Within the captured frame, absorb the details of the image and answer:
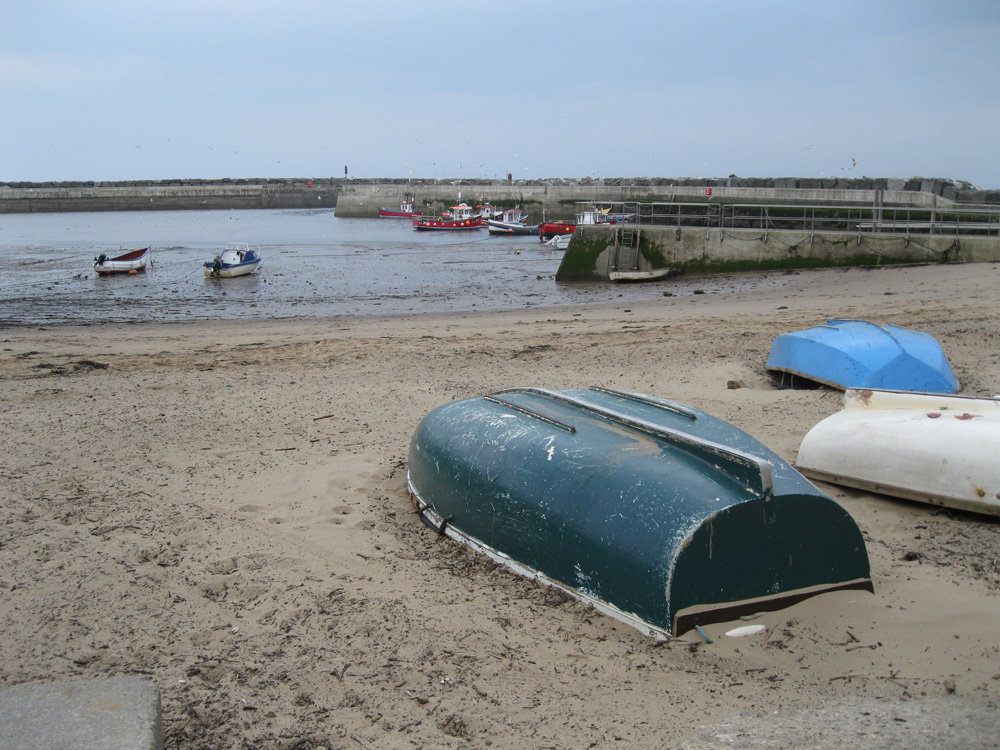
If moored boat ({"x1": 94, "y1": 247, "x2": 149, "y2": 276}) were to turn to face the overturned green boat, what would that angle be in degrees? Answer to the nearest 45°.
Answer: approximately 90° to its right

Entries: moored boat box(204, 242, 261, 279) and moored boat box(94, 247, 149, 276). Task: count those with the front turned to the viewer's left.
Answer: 0

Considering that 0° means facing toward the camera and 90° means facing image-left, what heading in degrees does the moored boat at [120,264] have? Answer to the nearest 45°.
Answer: approximately 270°

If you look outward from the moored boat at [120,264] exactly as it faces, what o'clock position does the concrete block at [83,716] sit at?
The concrete block is roughly at 3 o'clock from the moored boat.

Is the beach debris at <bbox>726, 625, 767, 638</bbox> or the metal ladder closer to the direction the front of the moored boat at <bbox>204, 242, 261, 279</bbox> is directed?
the metal ladder

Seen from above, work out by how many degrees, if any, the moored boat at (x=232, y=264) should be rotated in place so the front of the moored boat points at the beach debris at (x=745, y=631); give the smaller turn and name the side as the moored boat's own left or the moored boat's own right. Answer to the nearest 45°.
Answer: approximately 135° to the moored boat's own right

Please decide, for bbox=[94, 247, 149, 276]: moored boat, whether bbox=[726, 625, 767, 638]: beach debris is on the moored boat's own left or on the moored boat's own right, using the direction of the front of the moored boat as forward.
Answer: on the moored boat's own right

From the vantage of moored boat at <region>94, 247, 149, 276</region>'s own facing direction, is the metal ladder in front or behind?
in front

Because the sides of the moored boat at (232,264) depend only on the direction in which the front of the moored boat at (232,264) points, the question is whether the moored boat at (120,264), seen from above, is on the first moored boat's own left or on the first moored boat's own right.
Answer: on the first moored boat's own left

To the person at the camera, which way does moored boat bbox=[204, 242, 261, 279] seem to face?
facing away from the viewer and to the right of the viewer

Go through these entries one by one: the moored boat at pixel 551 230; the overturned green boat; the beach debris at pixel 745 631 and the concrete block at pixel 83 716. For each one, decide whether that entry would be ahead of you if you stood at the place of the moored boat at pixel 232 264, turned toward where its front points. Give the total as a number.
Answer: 1
